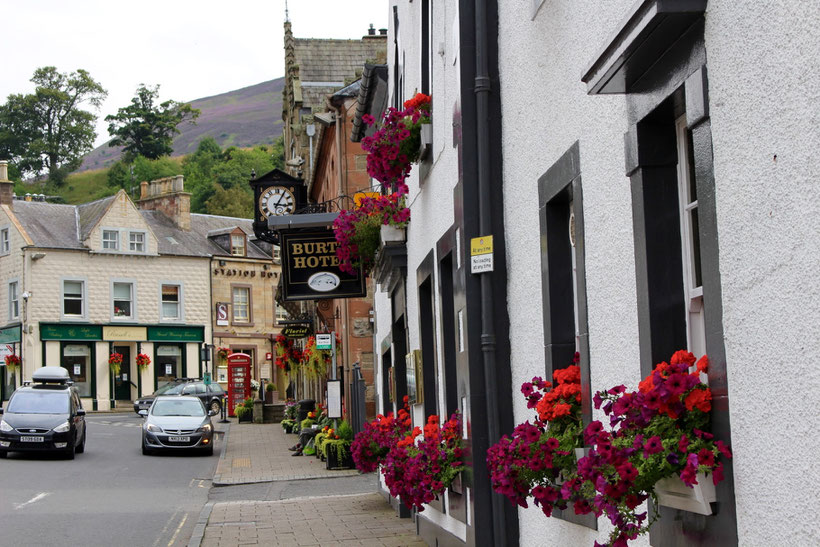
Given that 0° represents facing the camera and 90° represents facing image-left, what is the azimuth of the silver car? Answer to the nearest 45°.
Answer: approximately 0°

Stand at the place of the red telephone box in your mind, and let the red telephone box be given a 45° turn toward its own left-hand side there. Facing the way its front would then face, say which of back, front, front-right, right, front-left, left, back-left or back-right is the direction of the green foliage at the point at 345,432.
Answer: front-right

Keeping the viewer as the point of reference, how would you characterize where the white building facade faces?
facing the viewer and to the left of the viewer

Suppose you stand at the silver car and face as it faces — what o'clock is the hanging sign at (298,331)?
The hanging sign is roughly at 7 o'clock from the silver car.

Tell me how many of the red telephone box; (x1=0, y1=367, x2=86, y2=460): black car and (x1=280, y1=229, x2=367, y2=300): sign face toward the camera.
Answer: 3

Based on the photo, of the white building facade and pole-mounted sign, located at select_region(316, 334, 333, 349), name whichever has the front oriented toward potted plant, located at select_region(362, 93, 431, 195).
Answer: the pole-mounted sign

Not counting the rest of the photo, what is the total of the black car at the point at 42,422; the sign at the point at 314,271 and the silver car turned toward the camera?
3

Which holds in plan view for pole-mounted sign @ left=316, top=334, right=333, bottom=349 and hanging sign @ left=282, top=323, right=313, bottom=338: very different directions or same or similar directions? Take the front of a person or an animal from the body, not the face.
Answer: same or similar directions

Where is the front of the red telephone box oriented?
toward the camera

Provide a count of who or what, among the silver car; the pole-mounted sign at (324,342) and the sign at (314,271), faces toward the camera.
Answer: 3

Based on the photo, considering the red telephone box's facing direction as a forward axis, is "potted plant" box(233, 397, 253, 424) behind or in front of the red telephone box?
in front

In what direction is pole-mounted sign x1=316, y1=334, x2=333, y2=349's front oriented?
toward the camera

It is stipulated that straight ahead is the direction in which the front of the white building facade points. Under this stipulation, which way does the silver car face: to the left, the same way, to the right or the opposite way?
to the left

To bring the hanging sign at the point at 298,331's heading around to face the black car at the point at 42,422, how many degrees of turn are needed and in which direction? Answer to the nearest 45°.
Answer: approximately 45° to its right

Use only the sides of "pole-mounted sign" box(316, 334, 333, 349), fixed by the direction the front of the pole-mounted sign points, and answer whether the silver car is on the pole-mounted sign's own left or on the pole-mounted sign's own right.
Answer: on the pole-mounted sign's own right

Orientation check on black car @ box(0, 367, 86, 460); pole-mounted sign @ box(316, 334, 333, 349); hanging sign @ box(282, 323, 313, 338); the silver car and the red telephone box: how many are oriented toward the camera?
5

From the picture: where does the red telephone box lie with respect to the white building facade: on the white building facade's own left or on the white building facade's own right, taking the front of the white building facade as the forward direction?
on the white building facade's own right

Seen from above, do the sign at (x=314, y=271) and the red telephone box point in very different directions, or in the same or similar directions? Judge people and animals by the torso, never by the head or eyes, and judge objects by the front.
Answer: same or similar directions

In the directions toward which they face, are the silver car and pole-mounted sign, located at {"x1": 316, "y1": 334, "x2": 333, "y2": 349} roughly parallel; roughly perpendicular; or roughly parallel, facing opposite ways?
roughly parallel

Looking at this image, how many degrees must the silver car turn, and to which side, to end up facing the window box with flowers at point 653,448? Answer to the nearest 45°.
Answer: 0° — it already faces it
